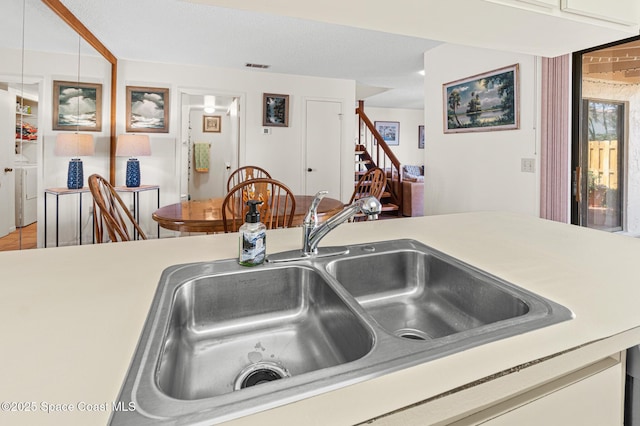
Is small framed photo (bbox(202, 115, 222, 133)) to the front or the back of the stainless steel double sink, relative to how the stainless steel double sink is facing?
to the back

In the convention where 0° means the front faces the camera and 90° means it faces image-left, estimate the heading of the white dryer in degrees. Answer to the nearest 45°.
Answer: approximately 315°

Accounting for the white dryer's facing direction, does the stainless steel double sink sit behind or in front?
in front

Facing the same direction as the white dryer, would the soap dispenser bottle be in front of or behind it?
in front

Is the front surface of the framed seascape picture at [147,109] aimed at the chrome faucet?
yes

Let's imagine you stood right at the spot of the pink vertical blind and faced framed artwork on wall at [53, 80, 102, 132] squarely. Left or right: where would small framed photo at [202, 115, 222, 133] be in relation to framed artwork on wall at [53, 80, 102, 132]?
right
